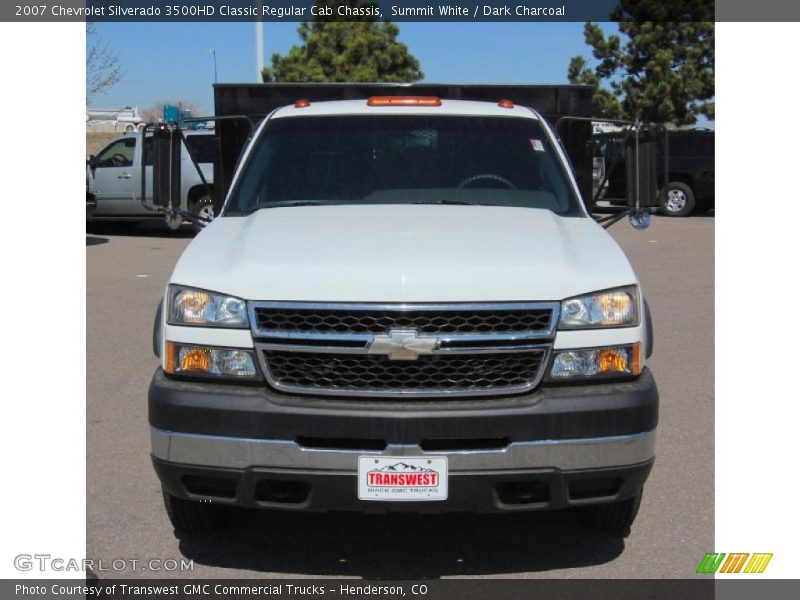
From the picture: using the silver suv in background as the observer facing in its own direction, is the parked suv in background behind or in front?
behind

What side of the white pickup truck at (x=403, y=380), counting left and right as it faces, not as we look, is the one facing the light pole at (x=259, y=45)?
back

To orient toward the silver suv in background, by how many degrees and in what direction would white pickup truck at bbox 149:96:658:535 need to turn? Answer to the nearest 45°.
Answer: approximately 180°

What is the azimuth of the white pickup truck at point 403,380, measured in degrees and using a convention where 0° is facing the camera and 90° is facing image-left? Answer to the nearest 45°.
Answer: approximately 0°

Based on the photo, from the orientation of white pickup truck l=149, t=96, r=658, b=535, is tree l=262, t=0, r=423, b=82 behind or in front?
behind

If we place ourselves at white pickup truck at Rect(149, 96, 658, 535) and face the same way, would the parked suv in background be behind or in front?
behind

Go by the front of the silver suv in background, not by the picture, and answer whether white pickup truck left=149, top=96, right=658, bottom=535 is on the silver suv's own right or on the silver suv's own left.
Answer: on the silver suv's own left

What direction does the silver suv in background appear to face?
to the viewer's left

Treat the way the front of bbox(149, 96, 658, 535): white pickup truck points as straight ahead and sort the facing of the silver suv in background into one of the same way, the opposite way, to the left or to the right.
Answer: to the right
